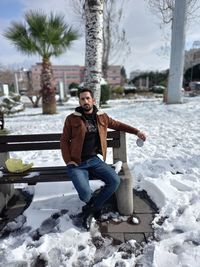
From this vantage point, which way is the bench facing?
toward the camera

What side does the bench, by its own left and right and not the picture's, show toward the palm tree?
back
